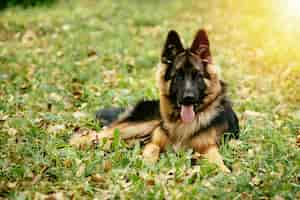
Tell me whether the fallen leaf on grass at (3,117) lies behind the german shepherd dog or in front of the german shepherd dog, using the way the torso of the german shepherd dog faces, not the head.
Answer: behind

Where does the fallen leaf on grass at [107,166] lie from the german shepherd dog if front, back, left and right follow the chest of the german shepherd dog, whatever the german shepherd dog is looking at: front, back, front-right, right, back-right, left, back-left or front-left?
right

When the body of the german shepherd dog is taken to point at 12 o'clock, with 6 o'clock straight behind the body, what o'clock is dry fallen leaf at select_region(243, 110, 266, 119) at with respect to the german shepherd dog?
The dry fallen leaf is roughly at 9 o'clock from the german shepherd dog.

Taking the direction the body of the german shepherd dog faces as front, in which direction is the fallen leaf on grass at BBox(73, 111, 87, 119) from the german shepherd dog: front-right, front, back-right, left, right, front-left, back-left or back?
back

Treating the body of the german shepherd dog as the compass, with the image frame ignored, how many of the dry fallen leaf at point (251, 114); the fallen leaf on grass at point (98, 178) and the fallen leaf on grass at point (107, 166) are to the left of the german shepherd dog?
1

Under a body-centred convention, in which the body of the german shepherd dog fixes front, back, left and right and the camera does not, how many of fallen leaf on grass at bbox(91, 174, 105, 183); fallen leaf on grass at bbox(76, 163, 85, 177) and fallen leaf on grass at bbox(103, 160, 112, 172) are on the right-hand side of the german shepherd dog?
3

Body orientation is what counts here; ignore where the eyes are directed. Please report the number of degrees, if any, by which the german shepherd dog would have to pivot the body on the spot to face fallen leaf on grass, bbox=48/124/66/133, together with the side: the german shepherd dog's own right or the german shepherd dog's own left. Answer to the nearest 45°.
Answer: approximately 135° to the german shepherd dog's own right

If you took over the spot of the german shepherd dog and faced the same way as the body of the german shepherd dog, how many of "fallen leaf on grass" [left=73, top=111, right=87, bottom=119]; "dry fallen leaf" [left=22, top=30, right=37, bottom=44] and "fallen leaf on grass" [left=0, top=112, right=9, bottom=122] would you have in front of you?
0

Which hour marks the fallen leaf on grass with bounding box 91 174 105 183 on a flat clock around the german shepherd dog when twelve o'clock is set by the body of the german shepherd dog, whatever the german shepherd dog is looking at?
The fallen leaf on grass is roughly at 3 o'clock from the german shepherd dog.

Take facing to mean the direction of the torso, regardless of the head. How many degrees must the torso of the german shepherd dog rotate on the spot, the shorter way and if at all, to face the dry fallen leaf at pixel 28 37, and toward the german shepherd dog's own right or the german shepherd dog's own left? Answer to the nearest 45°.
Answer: approximately 180°

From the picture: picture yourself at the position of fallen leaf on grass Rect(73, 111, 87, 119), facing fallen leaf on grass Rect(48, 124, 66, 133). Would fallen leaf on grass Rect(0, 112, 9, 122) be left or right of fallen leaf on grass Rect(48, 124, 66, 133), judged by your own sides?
right

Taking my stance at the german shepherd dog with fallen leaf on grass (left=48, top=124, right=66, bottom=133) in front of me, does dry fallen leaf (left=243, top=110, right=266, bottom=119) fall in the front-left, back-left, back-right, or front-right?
back-right

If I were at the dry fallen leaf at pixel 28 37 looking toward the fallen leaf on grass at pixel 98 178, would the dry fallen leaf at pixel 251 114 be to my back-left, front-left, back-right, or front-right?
front-left

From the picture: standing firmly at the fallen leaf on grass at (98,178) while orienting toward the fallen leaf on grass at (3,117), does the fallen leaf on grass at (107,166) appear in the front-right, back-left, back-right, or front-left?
front-right

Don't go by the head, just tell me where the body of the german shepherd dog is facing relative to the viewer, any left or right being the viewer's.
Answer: facing the viewer and to the right of the viewer

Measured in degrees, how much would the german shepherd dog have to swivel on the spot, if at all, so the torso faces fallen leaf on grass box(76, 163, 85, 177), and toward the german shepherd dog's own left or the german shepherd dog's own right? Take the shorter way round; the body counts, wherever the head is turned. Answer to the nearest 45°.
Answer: approximately 90° to the german shepherd dog's own right
